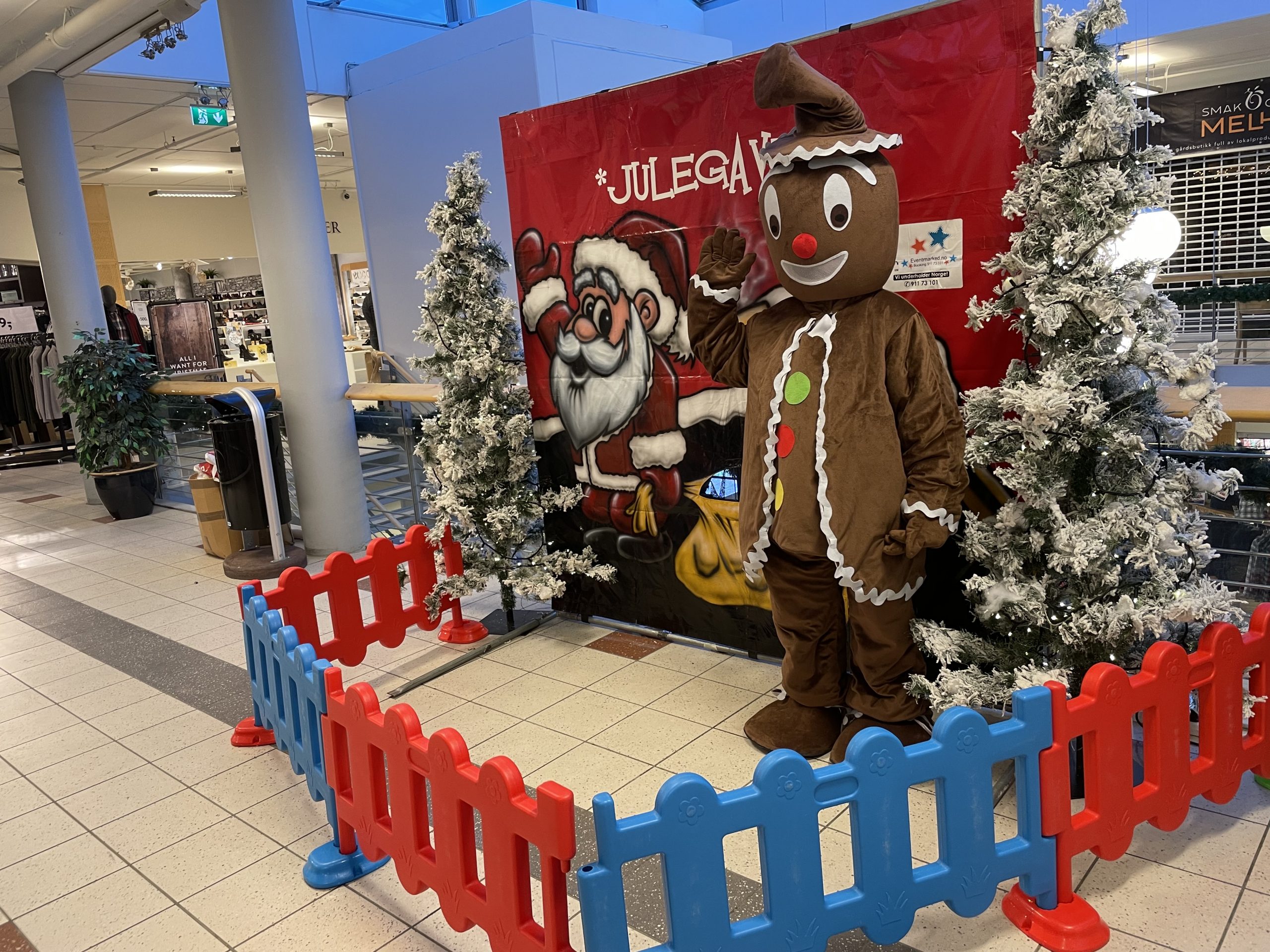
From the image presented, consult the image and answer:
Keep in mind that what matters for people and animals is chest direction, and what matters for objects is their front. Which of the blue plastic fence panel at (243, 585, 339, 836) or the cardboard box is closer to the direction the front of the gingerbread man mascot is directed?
the blue plastic fence panel

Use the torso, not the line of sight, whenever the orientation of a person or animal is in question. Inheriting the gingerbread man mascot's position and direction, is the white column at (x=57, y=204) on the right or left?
on its right

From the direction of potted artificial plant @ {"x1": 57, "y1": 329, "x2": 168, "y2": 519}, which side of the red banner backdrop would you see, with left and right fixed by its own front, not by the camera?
right

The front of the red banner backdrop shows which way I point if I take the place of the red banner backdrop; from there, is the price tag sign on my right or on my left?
on my right

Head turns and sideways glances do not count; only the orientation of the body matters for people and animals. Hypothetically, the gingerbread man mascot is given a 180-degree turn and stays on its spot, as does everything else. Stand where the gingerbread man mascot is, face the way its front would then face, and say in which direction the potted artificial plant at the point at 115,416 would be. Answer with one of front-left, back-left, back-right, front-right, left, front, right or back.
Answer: left

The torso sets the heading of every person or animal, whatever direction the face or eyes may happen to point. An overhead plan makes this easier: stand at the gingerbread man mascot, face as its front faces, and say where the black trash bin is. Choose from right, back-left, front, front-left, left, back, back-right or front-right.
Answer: right

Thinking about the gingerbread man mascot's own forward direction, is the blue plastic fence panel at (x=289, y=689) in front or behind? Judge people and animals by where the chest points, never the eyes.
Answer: in front

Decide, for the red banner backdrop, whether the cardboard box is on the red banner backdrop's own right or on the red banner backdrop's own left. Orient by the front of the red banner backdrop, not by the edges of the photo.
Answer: on the red banner backdrop's own right

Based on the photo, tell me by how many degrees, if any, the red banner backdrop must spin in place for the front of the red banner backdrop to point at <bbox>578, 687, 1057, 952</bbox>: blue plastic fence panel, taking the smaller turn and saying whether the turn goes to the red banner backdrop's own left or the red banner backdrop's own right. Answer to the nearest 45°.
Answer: approximately 45° to the red banner backdrop's own left
